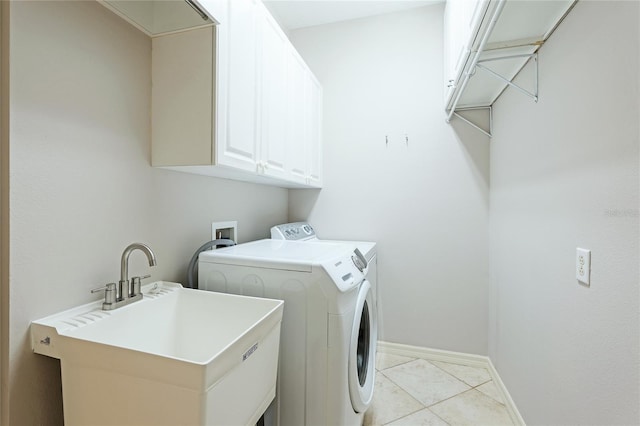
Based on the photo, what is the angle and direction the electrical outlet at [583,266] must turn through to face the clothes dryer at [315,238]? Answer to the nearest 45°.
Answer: approximately 45° to its right

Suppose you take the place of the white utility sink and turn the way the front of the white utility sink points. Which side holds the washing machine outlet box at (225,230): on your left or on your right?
on your left

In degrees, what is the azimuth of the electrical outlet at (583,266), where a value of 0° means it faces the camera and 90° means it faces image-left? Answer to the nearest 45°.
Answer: approximately 45°

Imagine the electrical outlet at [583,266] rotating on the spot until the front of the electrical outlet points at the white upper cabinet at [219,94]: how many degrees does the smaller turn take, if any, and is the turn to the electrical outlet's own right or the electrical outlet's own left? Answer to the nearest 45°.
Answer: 0° — it already faces it

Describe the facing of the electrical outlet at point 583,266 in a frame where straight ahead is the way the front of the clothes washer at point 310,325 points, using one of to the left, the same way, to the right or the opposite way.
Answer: the opposite way

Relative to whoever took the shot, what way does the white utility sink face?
facing the viewer and to the right of the viewer

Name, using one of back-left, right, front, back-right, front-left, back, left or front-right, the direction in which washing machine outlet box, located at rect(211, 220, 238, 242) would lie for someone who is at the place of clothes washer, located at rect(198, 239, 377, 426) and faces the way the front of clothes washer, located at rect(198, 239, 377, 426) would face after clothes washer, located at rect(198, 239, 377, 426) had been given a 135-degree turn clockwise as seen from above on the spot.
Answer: right

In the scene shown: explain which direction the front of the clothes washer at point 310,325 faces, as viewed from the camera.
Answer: facing to the right of the viewer

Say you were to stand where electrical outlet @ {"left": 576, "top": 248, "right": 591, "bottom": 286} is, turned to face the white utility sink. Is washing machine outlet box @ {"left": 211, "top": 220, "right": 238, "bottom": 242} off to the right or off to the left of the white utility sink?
right

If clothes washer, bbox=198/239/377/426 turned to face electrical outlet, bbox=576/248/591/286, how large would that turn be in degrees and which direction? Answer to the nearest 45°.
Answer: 0° — it already faces it

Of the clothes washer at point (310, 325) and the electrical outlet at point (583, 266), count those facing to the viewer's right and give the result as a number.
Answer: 1

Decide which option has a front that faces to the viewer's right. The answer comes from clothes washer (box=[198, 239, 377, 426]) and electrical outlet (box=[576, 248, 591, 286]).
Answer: the clothes washer

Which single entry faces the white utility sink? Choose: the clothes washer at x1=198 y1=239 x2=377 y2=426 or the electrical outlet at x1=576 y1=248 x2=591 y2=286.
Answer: the electrical outlet

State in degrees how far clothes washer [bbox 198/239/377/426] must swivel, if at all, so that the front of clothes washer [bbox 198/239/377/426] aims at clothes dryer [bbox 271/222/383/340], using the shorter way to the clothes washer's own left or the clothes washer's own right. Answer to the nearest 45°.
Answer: approximately 90° to the clothes washer's own left

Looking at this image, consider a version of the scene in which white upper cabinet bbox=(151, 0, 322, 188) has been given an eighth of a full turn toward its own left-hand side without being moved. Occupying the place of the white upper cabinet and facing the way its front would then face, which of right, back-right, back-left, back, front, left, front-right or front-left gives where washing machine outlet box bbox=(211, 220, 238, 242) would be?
left

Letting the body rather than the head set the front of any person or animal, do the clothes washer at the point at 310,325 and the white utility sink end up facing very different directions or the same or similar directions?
same or similar directions
